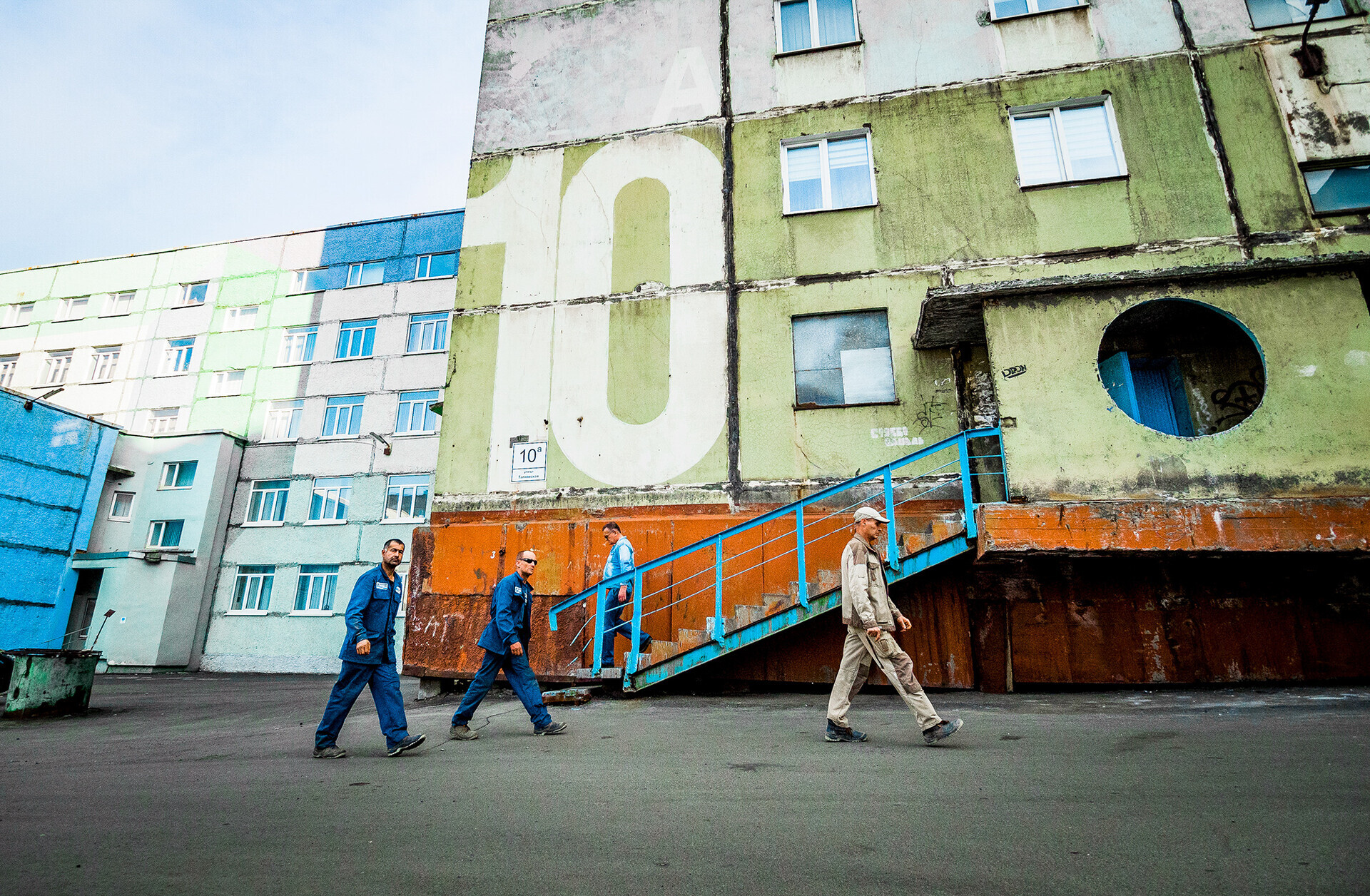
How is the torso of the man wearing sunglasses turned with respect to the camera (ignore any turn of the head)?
to the viewer's right

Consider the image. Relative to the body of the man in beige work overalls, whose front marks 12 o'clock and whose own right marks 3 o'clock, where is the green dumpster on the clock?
The green dumpster is roughly at 6 o'clock from the man in beige work overalls.

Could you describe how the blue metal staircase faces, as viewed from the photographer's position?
facing to the left of the viewer

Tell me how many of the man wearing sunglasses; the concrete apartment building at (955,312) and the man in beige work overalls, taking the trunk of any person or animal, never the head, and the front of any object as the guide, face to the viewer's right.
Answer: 2

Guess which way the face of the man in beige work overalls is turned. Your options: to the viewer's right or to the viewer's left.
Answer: to the viewer's right

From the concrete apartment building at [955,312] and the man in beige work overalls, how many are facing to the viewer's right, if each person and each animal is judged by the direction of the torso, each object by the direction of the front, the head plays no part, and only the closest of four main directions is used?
1

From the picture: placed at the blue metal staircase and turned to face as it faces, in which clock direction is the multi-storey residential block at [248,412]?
The multi-storey residential block is roughly at 1 o'clock from the blue metal staircase.

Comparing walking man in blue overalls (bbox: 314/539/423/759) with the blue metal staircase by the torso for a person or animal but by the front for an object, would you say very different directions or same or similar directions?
very different directions

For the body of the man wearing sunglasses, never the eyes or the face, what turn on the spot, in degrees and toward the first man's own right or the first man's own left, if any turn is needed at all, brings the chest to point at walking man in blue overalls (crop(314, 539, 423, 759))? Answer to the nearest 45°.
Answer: approximately 180°

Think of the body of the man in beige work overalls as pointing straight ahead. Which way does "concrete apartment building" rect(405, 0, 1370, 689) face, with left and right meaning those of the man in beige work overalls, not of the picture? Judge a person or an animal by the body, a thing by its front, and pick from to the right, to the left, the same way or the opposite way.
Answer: to the right

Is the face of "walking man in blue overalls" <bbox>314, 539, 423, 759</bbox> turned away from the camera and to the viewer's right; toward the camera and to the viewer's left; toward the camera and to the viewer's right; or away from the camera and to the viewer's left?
toward the camera and to the viewer's right

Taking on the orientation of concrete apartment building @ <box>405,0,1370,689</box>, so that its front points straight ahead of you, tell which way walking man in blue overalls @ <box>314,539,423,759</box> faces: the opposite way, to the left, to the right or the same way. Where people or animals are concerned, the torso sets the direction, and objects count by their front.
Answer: to the left

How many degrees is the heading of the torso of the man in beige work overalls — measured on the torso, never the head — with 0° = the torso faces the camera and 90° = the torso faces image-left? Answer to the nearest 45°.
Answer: approximately 270°
